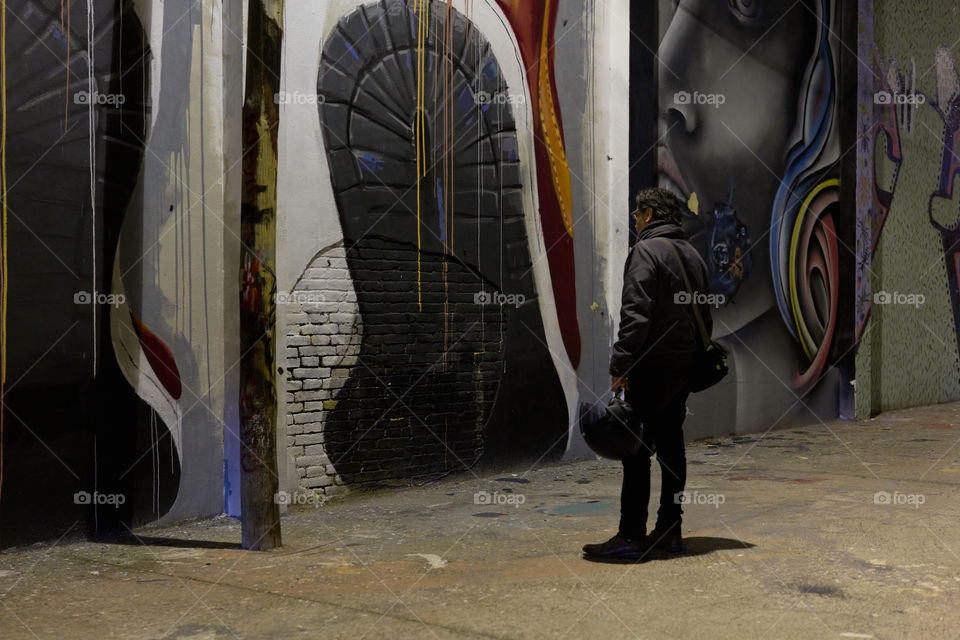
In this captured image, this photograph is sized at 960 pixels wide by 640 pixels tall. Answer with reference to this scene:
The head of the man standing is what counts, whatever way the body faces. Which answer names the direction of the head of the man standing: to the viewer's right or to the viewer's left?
to the viewer's left

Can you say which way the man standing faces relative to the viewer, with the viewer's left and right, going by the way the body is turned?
facing away from the viewer and to the left of the viewer
